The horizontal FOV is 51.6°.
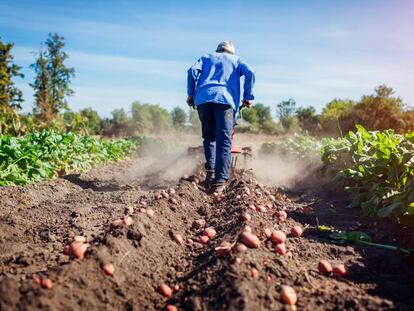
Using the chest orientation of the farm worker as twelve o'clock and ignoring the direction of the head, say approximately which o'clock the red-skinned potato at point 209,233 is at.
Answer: The red-skinned potato is roughly at 6 o'clock from the farm worker.

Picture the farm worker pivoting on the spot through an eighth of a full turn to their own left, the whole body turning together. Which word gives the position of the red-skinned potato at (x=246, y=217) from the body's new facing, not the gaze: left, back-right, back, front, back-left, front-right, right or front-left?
back-left

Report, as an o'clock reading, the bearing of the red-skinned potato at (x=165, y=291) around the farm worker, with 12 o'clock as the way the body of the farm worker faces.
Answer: The red-skinned potato is roughly at 6 o'clock from the farm worker.

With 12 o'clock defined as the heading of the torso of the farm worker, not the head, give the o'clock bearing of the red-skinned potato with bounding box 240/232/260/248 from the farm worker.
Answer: The red-skinned potato is roughly at 6 o'clock from the farm worker.

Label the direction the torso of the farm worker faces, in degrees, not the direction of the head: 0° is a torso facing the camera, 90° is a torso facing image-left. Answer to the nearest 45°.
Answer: approximately 180°

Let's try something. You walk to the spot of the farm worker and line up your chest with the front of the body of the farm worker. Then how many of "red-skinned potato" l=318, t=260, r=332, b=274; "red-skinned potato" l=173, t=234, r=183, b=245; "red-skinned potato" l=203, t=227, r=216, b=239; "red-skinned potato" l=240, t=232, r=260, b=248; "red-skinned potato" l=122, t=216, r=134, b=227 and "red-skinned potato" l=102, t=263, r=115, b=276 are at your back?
6

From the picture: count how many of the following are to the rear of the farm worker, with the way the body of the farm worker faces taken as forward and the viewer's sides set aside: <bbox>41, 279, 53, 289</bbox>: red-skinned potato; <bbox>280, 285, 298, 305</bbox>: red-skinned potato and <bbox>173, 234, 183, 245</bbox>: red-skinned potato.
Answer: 3

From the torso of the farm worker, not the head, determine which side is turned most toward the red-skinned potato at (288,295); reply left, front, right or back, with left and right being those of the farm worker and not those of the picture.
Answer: back

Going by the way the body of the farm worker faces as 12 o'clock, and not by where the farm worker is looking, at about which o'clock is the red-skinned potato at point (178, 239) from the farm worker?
The red-skinned potato is roughly at 6 o'clock from the farm worker.

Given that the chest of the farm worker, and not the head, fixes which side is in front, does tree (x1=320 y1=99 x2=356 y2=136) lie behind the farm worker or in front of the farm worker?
in front

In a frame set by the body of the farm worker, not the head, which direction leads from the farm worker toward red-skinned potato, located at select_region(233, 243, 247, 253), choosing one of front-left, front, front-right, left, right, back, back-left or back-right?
back

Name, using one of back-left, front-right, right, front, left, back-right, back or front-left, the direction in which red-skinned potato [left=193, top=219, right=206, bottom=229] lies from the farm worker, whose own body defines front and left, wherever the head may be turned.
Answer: back

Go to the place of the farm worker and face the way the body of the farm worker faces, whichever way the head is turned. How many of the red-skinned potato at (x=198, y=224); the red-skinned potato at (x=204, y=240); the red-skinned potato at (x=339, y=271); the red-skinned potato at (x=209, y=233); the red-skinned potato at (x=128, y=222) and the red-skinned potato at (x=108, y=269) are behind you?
6

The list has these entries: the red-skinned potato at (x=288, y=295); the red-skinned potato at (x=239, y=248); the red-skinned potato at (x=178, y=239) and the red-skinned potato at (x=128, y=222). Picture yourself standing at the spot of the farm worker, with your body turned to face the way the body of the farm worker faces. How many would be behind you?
4

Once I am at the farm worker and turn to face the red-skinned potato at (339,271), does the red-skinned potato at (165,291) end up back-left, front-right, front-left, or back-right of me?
front-right

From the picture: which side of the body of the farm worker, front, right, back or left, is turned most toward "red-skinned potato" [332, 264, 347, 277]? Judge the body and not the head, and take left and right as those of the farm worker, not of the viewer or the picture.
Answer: back

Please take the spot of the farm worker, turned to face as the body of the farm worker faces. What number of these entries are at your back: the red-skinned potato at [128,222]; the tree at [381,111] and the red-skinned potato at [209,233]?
2

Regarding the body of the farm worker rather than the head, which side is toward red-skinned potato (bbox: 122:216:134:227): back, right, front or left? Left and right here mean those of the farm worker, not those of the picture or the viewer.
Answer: back
